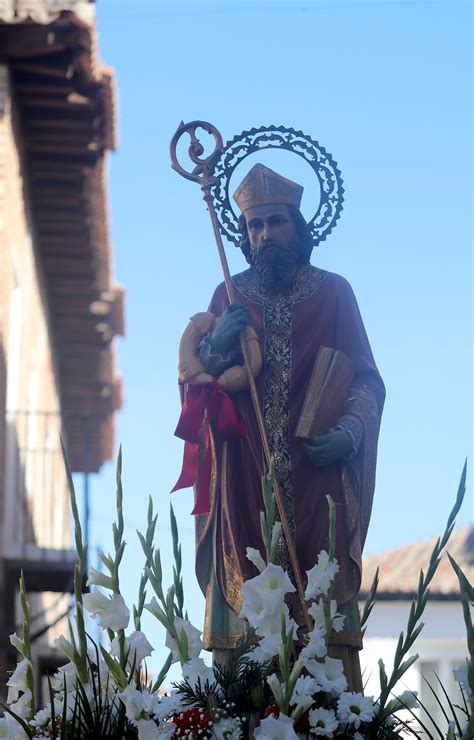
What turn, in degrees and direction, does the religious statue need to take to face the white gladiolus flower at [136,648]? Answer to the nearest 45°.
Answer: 0° — it already faces it

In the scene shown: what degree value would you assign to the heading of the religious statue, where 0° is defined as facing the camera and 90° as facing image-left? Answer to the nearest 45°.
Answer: approximately 0°

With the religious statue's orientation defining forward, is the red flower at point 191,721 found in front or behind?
in front

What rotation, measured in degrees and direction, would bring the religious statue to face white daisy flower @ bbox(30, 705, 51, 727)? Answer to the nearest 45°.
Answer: approximately 45° to its right

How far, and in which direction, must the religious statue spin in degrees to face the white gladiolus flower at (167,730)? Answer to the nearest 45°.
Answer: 0° — it already faces it
